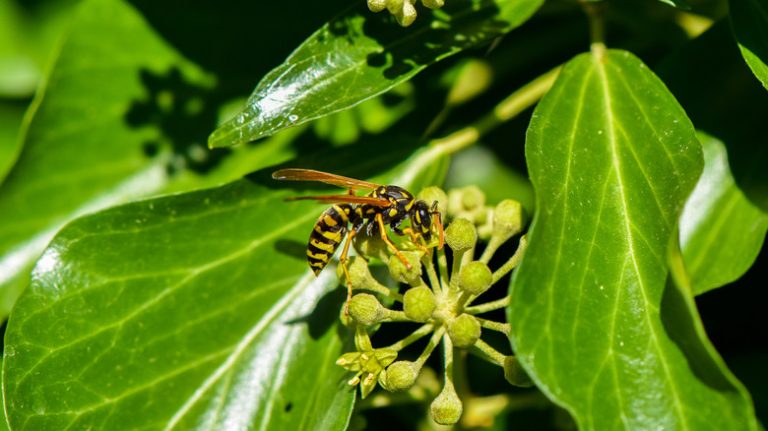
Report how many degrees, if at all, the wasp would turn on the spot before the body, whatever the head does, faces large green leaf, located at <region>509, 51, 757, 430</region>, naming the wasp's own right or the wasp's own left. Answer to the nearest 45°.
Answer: approximately 45° to the wasp's own right

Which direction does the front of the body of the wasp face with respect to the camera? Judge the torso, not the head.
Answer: to the viewer's right

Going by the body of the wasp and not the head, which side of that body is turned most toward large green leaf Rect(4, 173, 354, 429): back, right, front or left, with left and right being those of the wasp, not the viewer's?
back
